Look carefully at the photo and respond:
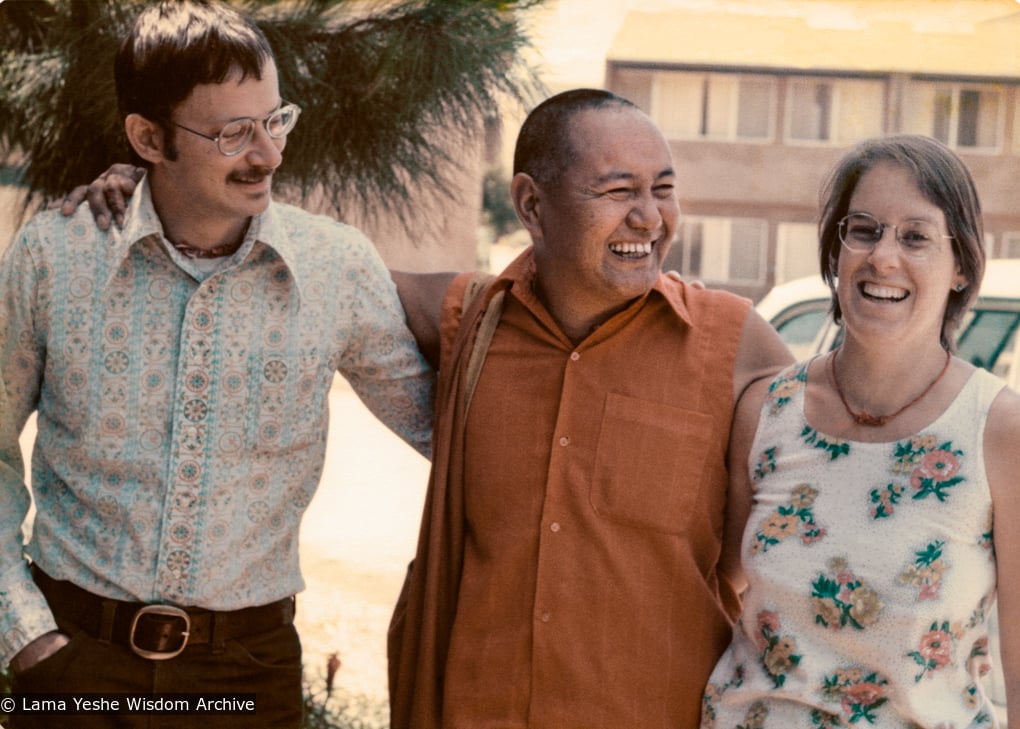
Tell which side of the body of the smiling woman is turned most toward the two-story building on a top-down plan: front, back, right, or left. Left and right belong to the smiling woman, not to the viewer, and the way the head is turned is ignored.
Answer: back

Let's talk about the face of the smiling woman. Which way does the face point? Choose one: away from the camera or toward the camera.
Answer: toward the camera

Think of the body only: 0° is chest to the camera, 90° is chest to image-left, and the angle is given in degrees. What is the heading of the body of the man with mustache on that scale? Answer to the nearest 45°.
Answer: approximately 0°

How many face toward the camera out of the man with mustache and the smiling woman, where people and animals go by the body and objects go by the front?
2

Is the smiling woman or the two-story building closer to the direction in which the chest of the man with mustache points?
the smiling woman

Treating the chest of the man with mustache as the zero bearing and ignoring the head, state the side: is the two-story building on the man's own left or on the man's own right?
on the man's own left

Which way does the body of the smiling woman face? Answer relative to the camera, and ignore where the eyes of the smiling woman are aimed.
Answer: toward the camera

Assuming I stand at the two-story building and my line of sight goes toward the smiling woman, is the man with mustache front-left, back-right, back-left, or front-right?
front-right

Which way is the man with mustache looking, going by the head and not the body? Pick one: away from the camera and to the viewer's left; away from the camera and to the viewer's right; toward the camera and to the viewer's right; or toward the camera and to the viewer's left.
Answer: toward the camera and to the viewer's right

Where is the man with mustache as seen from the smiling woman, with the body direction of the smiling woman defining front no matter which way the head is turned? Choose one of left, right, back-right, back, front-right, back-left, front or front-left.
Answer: right

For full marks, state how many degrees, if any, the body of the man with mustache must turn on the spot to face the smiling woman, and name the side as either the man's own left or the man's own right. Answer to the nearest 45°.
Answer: approximately 45° to the man's own left
